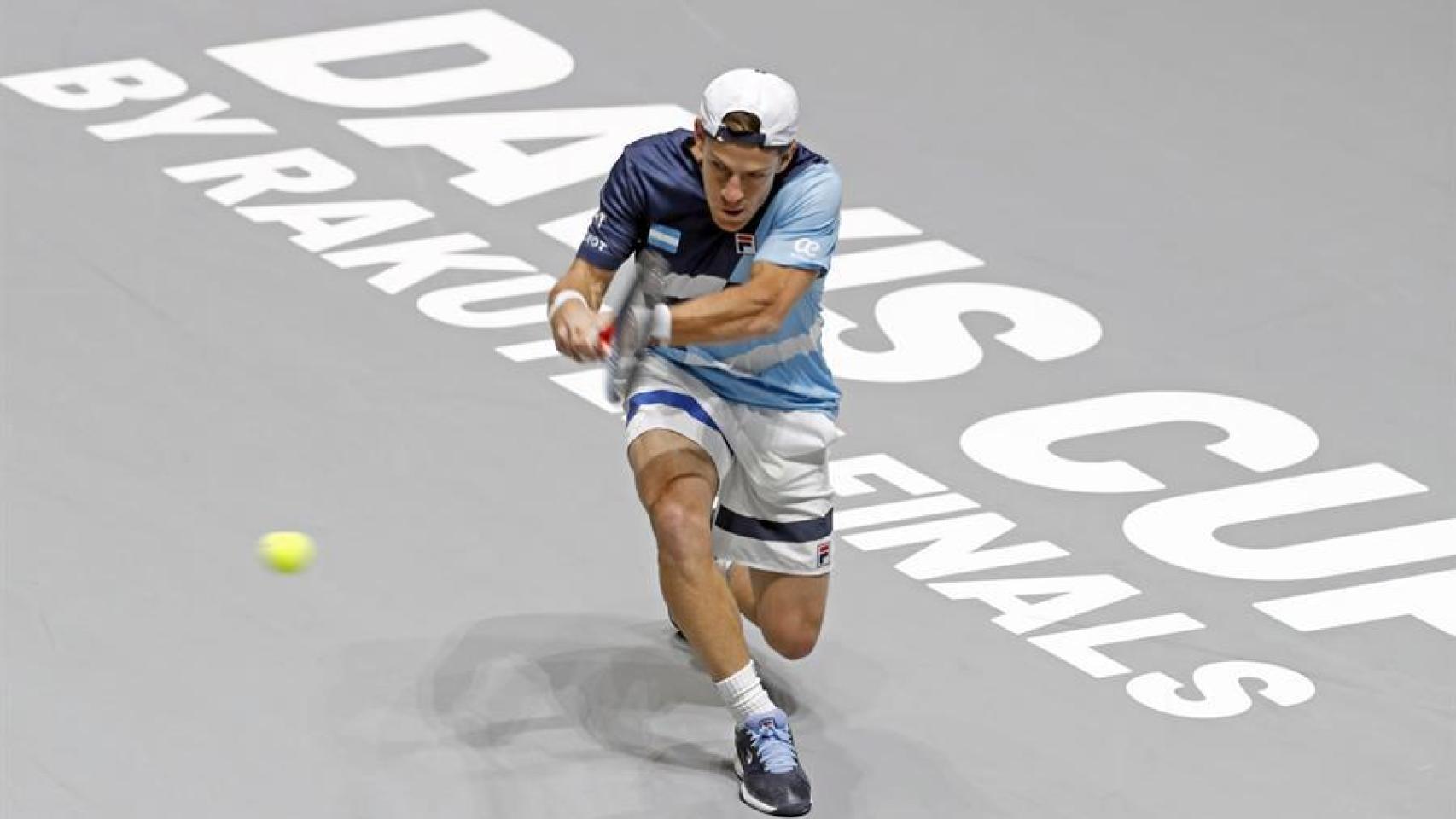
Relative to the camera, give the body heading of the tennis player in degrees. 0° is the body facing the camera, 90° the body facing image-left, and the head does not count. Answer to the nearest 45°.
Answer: approximately 0°

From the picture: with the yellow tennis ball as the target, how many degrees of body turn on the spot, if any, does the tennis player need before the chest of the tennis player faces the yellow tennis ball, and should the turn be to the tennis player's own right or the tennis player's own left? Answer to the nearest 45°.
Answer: approximately 90° to the tennis player's own right
